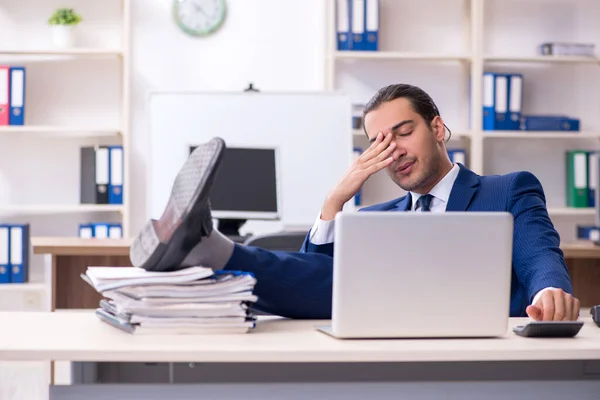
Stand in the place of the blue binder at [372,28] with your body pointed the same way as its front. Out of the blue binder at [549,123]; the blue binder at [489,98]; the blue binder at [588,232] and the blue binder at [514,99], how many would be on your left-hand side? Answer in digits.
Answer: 4

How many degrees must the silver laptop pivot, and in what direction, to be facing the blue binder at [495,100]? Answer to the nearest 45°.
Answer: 0° — it already faces it

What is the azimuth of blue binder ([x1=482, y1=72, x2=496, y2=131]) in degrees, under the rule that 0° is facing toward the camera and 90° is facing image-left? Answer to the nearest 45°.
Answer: approximately 0°

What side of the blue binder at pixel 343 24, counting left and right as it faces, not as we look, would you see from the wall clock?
right

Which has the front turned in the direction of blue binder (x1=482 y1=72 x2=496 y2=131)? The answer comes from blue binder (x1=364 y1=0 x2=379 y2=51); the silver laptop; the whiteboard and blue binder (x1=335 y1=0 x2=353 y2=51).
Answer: the silver laptop

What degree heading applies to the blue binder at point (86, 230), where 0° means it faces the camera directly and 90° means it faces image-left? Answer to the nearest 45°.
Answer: approximately 0°

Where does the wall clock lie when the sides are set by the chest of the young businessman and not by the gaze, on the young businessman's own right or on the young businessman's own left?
on the young businessman's own right

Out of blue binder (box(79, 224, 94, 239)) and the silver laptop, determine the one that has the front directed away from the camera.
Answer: the silver laptop

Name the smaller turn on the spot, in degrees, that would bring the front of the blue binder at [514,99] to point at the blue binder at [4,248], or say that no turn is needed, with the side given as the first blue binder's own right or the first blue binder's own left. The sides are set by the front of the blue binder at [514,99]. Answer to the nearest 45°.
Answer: approximately 90° to the first blue binder's own right

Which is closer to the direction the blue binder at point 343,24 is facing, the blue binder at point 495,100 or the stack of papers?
the stack of papers

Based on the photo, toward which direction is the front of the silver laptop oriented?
away from the camera

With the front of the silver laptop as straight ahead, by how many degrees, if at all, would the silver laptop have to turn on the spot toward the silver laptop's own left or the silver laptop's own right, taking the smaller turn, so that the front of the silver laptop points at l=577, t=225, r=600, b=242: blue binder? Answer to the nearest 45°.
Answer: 0° — it already faces it

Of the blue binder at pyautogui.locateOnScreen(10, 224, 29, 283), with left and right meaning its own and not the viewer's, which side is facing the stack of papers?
front

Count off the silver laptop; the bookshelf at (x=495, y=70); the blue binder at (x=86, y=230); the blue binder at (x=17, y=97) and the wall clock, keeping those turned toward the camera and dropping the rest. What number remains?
4
